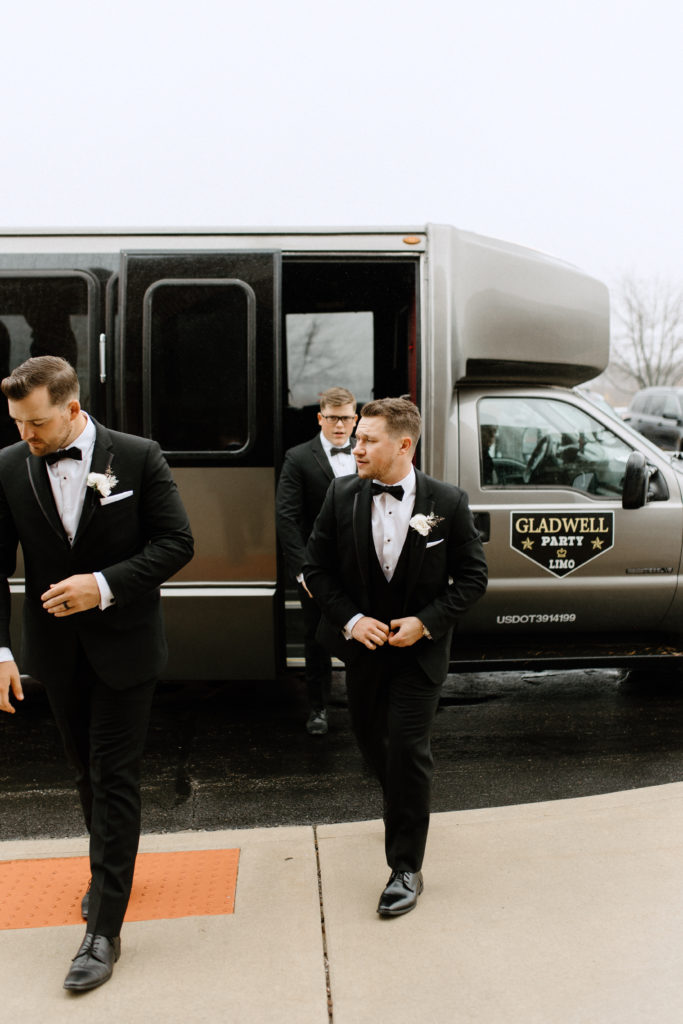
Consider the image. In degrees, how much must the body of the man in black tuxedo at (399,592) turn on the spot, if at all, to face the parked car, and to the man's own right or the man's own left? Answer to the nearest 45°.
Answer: approximately 180°

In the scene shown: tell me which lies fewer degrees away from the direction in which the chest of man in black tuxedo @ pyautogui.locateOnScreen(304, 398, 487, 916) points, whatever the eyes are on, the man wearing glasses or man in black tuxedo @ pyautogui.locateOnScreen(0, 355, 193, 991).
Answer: the man in black tuxedo

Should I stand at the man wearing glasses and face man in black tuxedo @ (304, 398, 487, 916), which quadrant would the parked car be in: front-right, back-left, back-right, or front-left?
back-left

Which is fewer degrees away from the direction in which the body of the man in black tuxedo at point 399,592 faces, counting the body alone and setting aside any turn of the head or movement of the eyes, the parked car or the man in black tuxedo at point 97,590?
the man in black tuxedo

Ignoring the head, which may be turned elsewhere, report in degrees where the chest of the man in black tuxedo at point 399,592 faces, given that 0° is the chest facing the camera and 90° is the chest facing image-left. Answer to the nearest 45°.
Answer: approximately 0°

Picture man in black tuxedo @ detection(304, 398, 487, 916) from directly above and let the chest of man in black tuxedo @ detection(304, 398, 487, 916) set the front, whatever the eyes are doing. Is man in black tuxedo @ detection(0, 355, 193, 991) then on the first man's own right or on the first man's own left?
on the first man's own right

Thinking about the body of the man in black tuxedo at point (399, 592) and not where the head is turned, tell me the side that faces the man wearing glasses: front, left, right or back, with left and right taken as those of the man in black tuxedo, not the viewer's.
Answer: back
